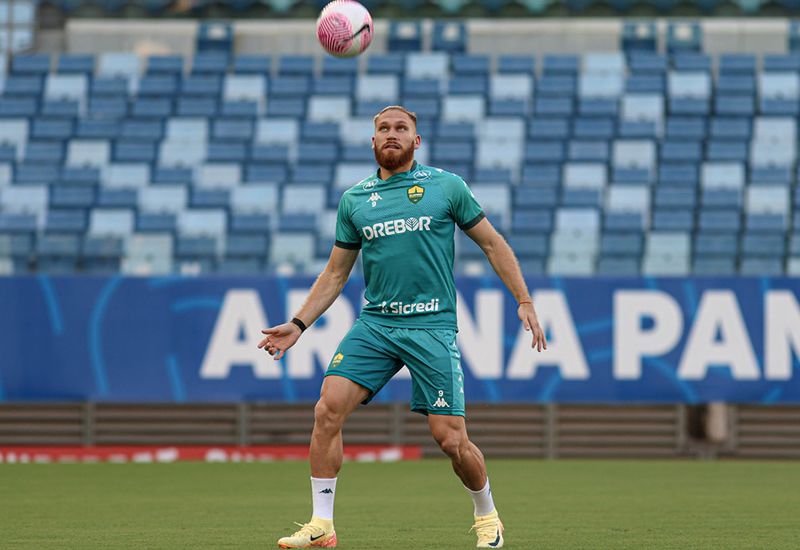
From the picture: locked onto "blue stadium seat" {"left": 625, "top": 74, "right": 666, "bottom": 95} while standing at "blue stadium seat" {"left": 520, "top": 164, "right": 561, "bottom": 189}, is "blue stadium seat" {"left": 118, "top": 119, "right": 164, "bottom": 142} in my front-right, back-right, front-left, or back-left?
back-left

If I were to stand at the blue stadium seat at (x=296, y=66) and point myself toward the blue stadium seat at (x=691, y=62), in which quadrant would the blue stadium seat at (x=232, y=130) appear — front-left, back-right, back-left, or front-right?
back-right

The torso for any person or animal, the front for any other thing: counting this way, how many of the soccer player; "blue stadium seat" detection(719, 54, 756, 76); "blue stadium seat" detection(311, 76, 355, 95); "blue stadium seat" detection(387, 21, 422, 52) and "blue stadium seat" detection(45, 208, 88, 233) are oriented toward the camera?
5

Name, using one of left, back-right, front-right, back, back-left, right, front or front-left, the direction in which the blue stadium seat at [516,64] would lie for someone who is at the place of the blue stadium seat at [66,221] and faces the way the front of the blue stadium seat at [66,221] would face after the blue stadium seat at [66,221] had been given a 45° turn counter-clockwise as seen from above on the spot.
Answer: front-left

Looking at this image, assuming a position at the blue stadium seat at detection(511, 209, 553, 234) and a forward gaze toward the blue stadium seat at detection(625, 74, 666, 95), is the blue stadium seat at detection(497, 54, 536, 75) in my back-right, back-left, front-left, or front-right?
front-left

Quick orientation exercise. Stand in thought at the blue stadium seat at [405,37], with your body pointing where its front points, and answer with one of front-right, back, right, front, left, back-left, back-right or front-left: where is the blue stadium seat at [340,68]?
front-right

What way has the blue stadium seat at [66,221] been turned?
toward the camera

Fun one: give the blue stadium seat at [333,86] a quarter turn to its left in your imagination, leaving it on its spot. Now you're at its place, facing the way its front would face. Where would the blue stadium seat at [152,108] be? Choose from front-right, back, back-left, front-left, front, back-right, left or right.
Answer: back

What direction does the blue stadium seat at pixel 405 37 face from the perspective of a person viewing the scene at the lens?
facing the viewer

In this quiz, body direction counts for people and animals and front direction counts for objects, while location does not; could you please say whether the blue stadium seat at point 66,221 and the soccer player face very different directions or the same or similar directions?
same or similar directions

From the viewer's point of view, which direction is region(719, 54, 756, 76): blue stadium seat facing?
toward the camera

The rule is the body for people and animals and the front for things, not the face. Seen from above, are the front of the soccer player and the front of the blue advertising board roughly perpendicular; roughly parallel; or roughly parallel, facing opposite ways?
roughly parallel

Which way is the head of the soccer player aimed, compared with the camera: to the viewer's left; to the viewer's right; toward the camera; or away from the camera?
toward the camera
